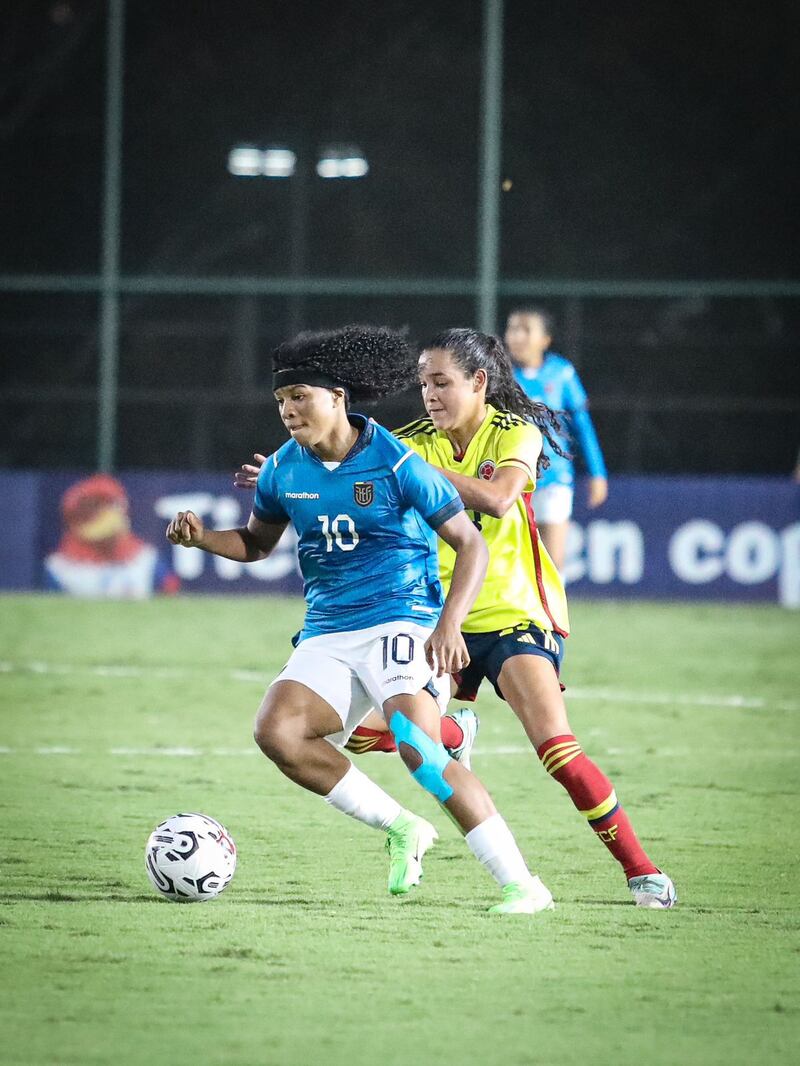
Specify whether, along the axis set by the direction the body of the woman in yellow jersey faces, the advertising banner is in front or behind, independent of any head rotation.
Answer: behind

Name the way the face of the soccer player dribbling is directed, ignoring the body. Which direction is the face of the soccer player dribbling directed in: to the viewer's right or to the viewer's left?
to the viewer's left

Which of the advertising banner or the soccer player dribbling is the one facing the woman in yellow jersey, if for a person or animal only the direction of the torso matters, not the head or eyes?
the advertising banner

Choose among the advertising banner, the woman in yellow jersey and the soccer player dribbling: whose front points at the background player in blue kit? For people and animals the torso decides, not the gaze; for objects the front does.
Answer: the advertising banner

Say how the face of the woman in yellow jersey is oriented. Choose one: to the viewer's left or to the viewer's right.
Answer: to the viewer's left

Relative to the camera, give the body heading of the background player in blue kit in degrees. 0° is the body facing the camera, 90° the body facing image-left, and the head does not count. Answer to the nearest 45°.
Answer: approximately 45°

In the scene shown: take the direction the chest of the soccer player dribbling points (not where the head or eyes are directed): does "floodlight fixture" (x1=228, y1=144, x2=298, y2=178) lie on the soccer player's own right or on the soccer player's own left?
on the soccer player's own right

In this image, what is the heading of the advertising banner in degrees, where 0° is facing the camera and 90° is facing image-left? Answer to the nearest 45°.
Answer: approximately 0°

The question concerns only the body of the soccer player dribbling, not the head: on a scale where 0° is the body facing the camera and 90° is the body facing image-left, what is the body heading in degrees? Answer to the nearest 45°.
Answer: approximately 45°

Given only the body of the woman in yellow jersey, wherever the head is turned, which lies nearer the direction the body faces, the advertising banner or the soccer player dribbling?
the soccer player dribbling
